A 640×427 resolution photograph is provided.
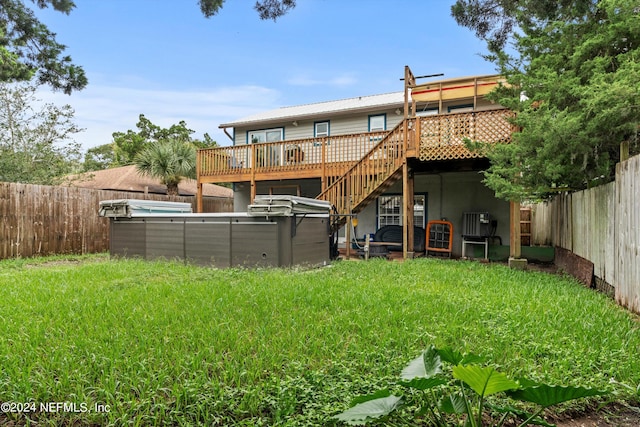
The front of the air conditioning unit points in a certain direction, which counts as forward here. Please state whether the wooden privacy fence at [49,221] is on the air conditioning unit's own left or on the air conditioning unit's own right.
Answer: on the air conditioning unit's own right

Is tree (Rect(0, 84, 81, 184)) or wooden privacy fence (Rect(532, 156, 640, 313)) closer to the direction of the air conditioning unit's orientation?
the wooden privacy fence

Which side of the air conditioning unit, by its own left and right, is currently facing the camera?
front

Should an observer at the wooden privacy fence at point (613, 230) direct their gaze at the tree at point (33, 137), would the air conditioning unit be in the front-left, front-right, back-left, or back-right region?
front-right

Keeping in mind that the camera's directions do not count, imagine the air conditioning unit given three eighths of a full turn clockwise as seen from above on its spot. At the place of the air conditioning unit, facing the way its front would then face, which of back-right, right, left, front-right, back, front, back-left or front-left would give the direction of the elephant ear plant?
back-left

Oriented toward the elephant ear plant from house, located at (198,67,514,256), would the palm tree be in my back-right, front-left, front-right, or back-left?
back-right

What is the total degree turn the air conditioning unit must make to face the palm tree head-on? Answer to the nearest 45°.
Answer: approximately 90° to its right

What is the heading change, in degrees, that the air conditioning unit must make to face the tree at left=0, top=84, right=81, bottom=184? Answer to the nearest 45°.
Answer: approximately 90° to its right

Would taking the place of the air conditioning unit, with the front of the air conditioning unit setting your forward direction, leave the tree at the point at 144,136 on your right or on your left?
on your right

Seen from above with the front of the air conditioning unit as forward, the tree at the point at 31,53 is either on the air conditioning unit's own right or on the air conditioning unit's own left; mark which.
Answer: on the air conditioning unit's own right
